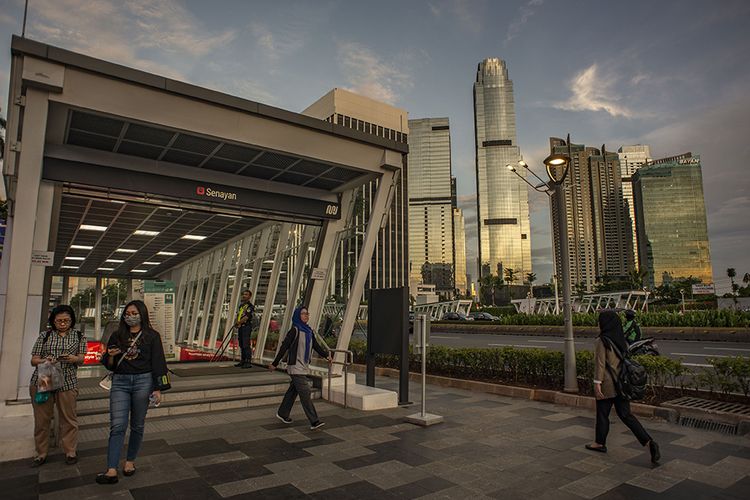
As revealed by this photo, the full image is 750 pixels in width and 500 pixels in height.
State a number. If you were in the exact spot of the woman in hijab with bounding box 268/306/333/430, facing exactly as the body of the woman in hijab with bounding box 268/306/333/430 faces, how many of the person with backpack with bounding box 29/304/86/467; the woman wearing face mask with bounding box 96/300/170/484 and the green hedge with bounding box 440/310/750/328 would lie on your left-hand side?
1

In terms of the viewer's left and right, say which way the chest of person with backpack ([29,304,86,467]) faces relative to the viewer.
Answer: facing the viewer

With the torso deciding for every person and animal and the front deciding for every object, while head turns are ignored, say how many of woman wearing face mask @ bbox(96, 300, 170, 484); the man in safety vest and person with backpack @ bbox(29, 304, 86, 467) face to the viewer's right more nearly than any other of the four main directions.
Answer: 0

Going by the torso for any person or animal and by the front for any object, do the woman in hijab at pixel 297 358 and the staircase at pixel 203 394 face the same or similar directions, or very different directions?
same or similar directions

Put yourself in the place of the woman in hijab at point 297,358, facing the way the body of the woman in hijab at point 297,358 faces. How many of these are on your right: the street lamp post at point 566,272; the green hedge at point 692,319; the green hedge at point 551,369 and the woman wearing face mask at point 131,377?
1

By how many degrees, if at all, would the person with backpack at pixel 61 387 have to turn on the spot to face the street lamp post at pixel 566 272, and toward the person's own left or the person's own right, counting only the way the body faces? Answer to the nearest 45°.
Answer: approximately 90° to the person's own left

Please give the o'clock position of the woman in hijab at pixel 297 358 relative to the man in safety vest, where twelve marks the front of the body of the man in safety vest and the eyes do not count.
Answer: The woman in hijab is roughly at 10 o'clock from the man in safety vest.

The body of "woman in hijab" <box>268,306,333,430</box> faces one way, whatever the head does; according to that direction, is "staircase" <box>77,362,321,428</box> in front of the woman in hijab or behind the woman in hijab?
behind

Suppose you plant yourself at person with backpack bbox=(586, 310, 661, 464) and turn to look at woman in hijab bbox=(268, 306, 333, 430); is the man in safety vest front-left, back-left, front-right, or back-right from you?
front-right

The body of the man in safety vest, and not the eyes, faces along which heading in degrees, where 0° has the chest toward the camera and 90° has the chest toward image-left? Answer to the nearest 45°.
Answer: approximately 45°

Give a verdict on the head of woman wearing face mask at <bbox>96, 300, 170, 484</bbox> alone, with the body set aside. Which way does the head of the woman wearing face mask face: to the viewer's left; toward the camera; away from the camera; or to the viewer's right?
toward the camera

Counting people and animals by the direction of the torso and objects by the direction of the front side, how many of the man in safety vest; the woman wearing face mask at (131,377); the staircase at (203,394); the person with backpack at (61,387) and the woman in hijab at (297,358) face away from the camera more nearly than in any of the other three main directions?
0

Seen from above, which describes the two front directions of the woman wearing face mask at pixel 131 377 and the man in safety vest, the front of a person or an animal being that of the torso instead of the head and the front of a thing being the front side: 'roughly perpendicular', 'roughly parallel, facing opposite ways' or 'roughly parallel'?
roughly parallel
